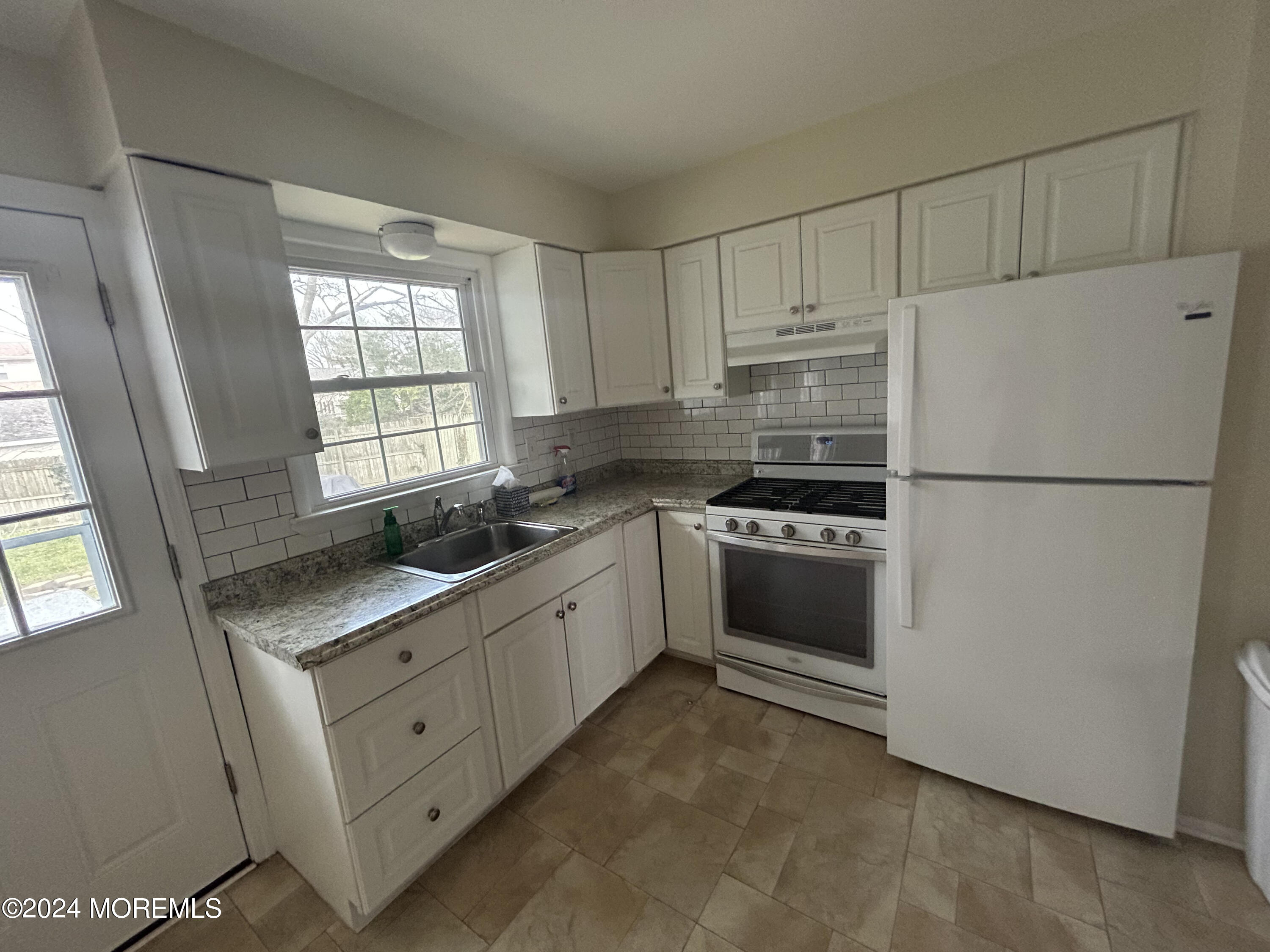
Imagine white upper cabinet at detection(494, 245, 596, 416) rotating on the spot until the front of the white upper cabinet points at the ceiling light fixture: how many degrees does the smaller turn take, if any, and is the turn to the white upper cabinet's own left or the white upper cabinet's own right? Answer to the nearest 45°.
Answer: approximately 90° to the white upper cabinet's own right

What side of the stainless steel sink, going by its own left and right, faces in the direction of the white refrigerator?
front

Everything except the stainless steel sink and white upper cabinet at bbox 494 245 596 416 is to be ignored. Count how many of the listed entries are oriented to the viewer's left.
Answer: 0

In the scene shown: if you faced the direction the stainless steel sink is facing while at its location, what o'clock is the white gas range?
The white gas range is roughly at 11 o'clock from the stainless steel sink.

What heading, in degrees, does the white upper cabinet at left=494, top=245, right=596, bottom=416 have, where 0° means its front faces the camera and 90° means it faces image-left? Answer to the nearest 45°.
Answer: approximately 315°

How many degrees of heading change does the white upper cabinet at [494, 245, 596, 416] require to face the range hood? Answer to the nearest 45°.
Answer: approximately 45° to its left

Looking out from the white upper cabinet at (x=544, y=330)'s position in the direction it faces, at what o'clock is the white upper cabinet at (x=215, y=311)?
the white upper cabinet at (x=215, y=311) is roughly at 3 o'clock from the white upper cabinet at (x=544, y=330).

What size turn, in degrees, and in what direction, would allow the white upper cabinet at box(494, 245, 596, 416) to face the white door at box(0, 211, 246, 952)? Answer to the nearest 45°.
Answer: approximately 90° to its right

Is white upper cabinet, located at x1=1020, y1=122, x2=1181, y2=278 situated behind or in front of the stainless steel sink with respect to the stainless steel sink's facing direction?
in front

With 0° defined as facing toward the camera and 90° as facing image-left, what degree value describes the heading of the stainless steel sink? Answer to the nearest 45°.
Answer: approximately 315°
